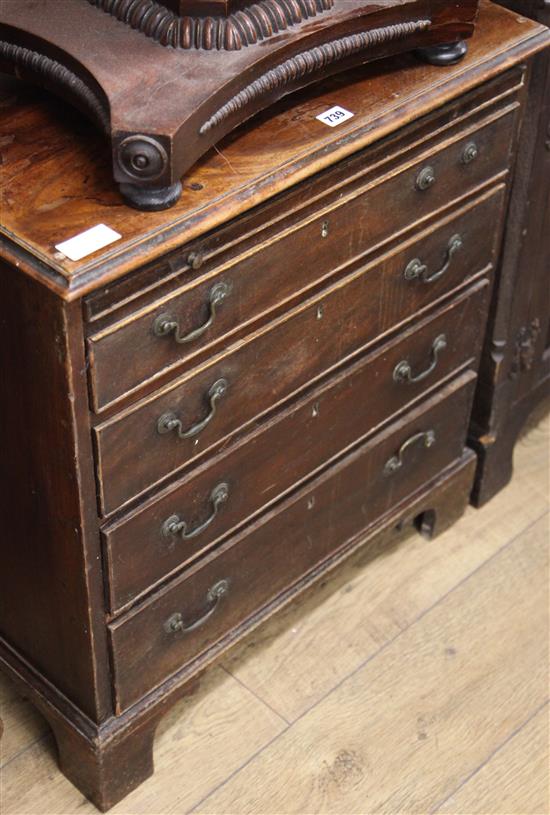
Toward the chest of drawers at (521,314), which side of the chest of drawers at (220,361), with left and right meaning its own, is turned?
left

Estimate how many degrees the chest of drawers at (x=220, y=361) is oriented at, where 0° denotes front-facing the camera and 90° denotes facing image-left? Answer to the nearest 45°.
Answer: approximately 315°
